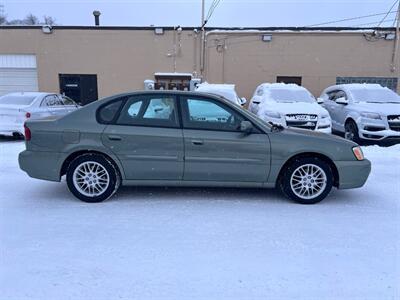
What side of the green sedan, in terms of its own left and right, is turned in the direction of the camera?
right

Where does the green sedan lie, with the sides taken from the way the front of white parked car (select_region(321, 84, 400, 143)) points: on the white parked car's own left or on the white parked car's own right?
on the white parked car's own right

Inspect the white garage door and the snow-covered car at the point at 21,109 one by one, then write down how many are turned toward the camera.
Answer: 1

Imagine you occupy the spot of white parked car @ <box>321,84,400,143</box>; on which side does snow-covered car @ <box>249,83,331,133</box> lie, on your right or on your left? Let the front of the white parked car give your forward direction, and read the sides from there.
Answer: on your right

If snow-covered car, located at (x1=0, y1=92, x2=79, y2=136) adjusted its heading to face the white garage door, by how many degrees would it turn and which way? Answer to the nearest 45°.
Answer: approximately 45° to its left

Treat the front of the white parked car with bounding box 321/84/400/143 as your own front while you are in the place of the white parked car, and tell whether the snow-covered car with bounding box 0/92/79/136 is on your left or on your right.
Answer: on your right

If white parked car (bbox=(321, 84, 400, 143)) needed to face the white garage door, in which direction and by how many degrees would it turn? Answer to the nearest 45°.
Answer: approximately 135° to its right

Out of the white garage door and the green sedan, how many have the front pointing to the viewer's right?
1

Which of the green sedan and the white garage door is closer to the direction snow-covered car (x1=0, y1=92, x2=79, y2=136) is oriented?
the white garage door

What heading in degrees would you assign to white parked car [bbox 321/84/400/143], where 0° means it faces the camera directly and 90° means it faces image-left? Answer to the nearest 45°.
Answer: approximately 315°

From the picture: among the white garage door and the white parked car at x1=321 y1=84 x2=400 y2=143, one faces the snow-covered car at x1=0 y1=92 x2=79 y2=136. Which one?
the white garage door

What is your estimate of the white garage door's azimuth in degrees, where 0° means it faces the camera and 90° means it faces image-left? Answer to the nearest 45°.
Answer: approximately 0°

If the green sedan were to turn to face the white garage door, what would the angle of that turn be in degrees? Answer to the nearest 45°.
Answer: approximately 135° to its left

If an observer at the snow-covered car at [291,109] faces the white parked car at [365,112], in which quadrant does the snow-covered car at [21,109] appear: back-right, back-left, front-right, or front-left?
back-right
